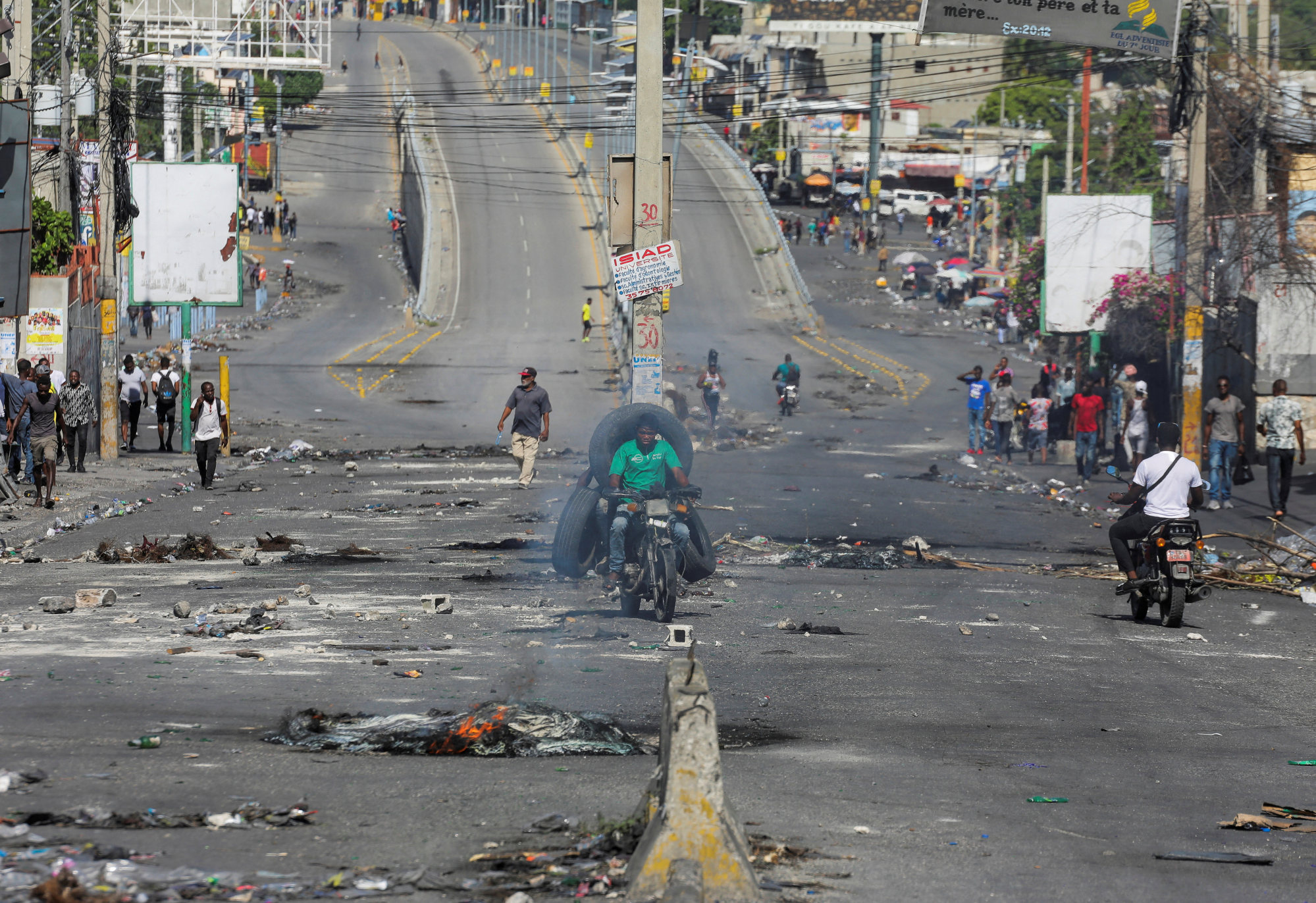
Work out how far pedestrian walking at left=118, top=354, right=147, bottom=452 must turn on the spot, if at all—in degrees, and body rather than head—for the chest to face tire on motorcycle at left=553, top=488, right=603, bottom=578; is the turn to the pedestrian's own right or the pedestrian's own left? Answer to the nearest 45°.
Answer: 0° — they already face it

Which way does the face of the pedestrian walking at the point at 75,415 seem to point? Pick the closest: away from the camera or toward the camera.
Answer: toward the camera

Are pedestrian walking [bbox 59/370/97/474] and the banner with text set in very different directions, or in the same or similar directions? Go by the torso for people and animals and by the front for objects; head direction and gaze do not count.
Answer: same or similar directions

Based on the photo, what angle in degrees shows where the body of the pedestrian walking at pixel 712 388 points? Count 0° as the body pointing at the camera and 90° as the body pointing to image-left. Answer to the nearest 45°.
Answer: approximately 0°

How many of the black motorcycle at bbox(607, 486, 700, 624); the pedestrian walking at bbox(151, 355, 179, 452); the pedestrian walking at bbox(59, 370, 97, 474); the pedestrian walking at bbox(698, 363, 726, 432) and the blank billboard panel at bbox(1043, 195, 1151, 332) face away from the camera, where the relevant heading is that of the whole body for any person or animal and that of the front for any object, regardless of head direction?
1

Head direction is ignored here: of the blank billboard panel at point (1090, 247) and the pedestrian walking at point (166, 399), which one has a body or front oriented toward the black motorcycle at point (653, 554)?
the blank billboard panel

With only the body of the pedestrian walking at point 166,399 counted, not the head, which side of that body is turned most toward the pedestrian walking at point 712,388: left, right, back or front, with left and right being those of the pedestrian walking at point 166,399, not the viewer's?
front

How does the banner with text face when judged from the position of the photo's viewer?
facing the viewer

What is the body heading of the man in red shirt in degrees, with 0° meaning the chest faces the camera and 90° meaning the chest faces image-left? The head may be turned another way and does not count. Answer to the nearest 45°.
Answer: approximately 0°

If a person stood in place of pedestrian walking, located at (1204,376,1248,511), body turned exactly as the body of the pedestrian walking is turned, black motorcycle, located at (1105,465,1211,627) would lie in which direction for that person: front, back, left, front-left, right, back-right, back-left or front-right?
front

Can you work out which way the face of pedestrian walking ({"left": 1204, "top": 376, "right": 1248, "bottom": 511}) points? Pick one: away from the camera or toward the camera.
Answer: toward the camera

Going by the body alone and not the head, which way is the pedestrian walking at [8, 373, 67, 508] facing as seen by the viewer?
toward the camera

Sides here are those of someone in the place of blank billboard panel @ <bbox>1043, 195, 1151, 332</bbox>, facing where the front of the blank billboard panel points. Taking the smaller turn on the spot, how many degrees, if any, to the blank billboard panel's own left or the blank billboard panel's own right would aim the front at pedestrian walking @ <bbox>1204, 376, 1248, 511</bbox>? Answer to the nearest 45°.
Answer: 0° — it already faces them

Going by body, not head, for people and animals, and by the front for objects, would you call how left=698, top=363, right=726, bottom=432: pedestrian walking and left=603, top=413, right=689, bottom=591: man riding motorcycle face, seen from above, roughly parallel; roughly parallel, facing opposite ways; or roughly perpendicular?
roughly parallel
